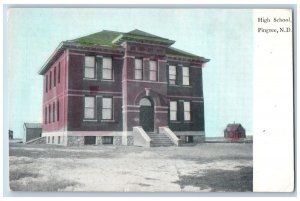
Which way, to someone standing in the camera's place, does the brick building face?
facing the viewer and to the right of the viewer
